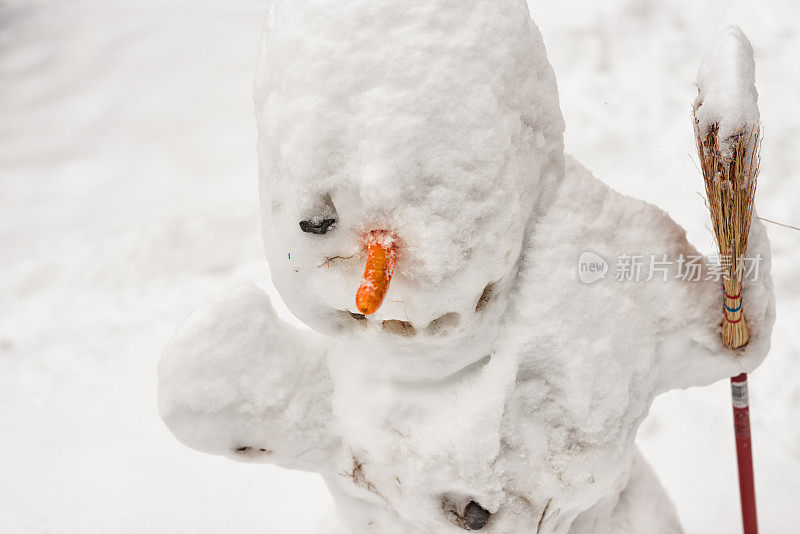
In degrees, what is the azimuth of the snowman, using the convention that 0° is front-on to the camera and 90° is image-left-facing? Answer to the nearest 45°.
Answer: approximately 0°
